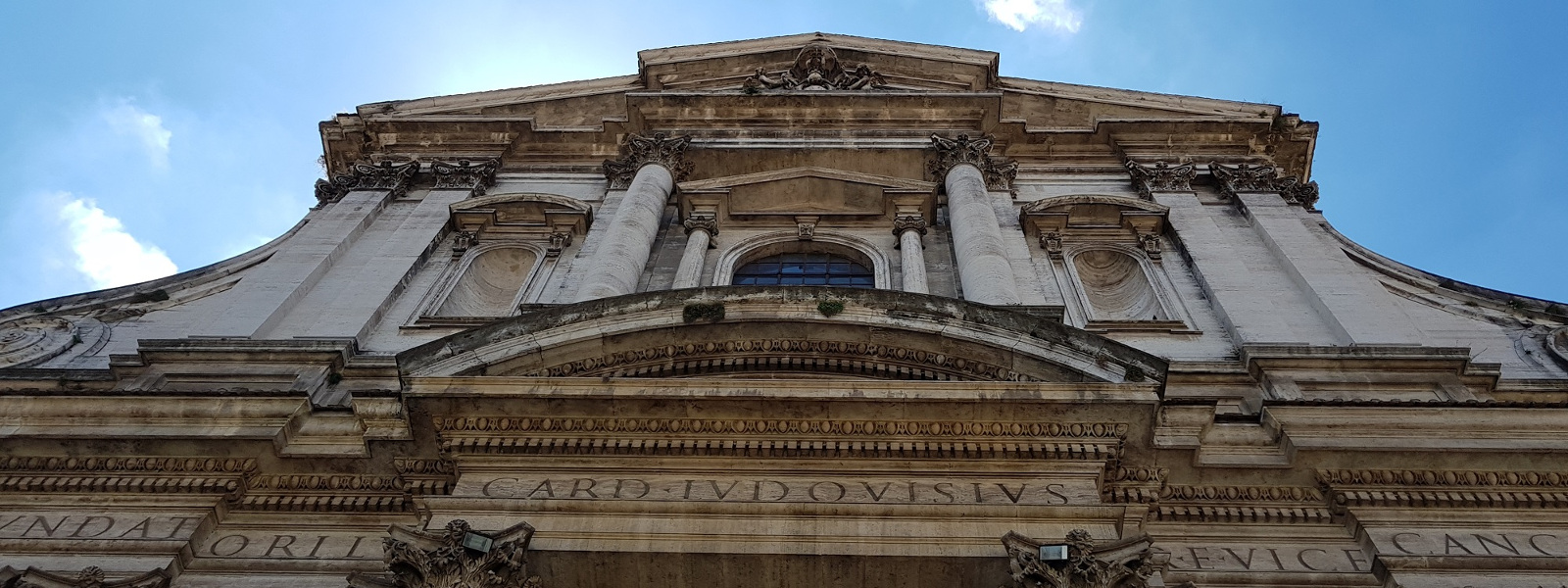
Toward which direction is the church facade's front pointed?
toward the camera
